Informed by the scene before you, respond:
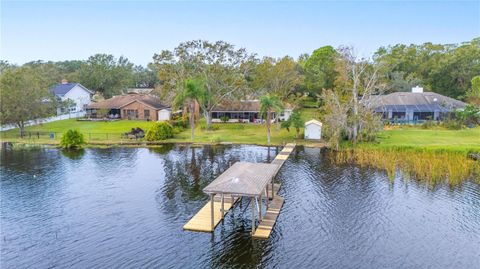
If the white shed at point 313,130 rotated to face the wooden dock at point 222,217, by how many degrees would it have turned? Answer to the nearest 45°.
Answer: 0° — it already faces it

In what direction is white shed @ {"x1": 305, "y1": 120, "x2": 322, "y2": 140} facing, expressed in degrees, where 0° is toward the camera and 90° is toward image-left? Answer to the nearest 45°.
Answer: approximately 0°

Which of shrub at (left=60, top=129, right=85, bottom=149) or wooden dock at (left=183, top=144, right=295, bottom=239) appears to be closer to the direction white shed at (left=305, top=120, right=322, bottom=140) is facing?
the wooden dock

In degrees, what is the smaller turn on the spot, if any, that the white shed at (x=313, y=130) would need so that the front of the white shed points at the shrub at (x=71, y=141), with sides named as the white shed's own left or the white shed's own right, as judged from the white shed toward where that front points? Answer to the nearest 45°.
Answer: approximately 90° to the white shed's own right

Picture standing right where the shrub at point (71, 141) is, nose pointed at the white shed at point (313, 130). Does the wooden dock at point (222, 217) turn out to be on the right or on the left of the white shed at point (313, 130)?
right

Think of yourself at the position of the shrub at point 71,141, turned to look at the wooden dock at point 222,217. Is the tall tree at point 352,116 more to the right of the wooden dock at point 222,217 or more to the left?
left

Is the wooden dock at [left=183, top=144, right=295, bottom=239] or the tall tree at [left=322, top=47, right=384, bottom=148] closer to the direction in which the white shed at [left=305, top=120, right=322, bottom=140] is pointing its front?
the wooden dock

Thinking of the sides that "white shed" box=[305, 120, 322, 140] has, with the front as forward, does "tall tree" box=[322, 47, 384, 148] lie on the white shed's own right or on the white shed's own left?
on the white shed's own left
